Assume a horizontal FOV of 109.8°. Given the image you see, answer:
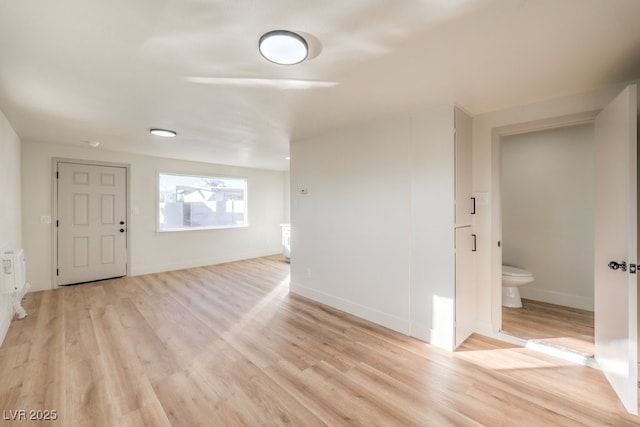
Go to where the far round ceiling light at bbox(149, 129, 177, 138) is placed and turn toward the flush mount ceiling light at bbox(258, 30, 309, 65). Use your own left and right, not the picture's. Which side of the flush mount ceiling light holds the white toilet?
left

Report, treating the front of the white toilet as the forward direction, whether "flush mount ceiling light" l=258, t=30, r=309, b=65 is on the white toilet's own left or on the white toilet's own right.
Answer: on the white toilet's own right

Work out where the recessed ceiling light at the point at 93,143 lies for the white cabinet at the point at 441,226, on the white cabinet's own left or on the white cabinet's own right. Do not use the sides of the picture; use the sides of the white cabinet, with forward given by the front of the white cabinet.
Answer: on the white cabinet's own right

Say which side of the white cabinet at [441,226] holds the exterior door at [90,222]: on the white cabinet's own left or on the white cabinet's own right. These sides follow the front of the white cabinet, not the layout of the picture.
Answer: on the white cabinet's own right

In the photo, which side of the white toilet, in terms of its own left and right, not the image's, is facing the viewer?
right
